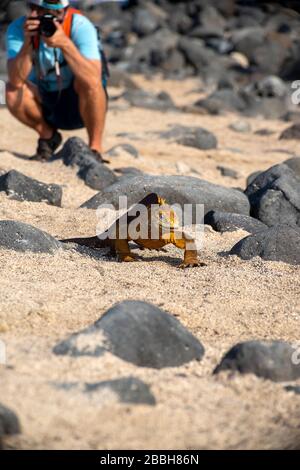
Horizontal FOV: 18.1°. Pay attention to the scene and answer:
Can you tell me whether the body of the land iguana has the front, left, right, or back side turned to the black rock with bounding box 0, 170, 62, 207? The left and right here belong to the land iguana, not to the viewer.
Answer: back

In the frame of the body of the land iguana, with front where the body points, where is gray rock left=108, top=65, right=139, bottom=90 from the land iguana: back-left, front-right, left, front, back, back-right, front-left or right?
back-left

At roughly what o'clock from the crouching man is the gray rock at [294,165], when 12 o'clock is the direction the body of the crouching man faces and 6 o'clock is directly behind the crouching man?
The gray rock is roughly at 10 o'clock from the crouching man.

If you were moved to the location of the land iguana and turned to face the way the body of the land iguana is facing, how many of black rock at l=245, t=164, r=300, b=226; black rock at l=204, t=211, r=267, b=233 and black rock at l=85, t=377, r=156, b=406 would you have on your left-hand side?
2

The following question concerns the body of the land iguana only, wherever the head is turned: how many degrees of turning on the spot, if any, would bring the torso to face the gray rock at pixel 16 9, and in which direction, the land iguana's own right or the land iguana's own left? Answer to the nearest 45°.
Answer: approximately 135° to the land iguana's own left

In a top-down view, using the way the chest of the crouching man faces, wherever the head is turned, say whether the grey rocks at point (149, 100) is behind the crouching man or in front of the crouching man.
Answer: behind

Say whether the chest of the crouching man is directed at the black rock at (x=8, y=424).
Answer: yes

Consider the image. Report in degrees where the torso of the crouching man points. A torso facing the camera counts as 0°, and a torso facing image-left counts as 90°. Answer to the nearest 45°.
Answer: approximately 0°

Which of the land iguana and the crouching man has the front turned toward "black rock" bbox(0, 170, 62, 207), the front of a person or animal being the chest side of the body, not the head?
the crouching man

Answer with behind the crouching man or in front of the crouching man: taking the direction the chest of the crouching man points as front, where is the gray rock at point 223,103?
behind

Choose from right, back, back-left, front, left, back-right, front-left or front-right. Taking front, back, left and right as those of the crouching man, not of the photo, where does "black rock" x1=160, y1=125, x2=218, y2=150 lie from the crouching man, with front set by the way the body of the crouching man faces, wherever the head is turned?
back-left

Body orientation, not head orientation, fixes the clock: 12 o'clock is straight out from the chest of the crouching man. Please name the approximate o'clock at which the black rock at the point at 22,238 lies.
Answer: The black rock is roughly at 12 o'clock from the crouching man.

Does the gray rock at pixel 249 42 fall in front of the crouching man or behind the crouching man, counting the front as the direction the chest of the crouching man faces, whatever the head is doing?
behind

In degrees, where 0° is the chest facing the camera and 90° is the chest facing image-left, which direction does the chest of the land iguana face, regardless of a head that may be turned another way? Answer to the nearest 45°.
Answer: approximately 315°

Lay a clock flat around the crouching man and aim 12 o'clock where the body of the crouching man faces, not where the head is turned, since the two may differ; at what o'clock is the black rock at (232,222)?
The black rock is roughly at 11 o'clock from the crouching man.
